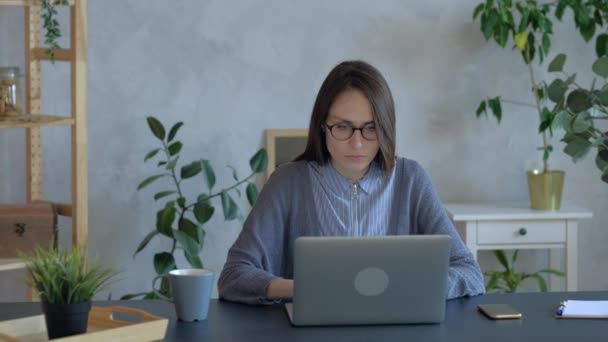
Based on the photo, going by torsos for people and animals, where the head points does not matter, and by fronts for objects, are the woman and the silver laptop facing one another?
yes

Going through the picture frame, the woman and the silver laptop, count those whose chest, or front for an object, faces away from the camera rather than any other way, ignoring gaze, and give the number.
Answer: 1

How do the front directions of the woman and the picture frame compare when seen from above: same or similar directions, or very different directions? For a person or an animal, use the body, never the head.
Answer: same or similar directions

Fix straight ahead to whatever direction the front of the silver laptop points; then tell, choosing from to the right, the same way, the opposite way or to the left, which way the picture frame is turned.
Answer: the opposite way

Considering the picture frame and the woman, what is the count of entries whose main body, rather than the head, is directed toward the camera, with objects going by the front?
2

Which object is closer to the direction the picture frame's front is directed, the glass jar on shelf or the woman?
the woman

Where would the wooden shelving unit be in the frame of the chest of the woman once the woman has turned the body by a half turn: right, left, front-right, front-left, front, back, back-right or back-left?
front-left

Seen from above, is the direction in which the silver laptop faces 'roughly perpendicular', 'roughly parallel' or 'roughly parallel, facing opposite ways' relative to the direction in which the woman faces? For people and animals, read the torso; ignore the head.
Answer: roughly parallel, facing opposite ways

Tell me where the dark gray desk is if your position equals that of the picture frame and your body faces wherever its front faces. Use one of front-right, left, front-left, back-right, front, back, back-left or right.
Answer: front

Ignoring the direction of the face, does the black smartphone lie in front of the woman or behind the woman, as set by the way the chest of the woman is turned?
in front

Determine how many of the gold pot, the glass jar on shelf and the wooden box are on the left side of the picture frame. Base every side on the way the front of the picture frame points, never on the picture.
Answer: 1

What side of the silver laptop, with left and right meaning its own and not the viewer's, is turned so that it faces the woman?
front

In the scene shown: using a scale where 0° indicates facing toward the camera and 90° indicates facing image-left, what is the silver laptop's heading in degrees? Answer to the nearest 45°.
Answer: approximately 180°

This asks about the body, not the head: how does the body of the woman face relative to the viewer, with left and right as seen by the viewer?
facing the viewer

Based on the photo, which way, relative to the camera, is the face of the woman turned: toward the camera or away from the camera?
toward the camera

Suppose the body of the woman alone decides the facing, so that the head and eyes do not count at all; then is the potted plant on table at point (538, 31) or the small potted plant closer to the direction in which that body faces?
the small potted plant

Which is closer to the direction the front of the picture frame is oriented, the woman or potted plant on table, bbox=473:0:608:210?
the woman

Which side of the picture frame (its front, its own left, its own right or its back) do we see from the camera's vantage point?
front
